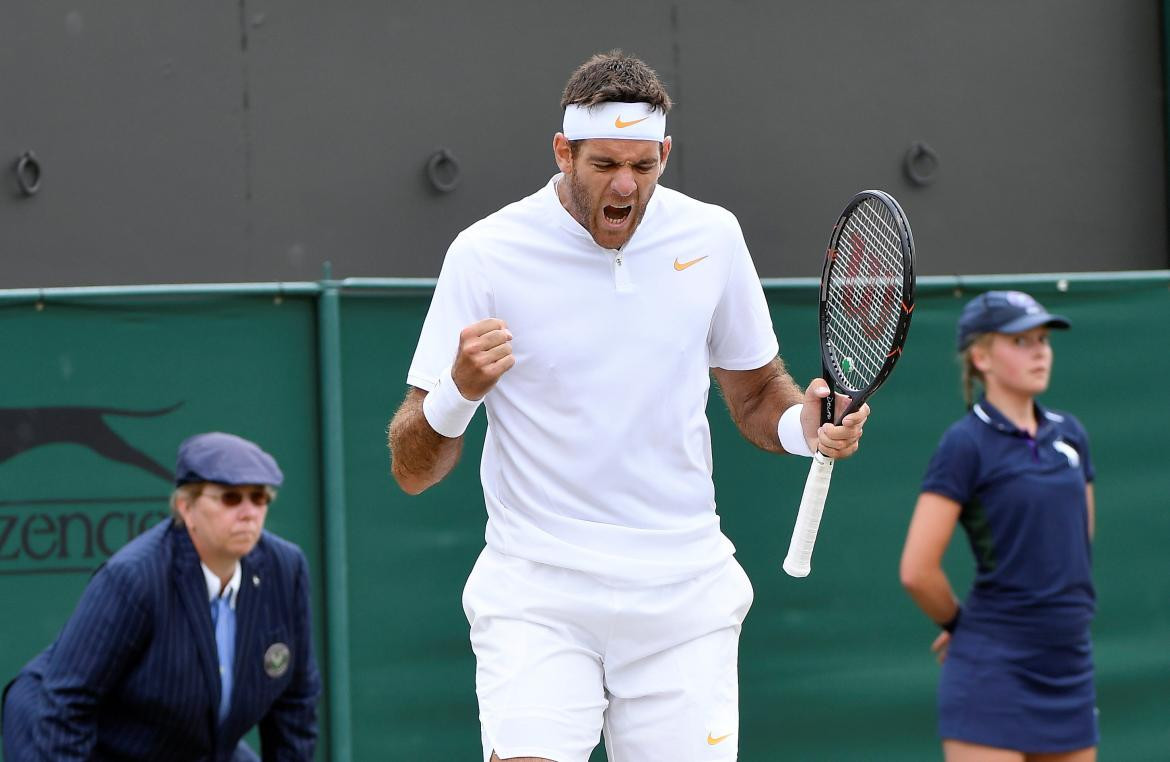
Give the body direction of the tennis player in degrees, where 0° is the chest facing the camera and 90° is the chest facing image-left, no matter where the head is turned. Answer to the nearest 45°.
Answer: approximately 0°
